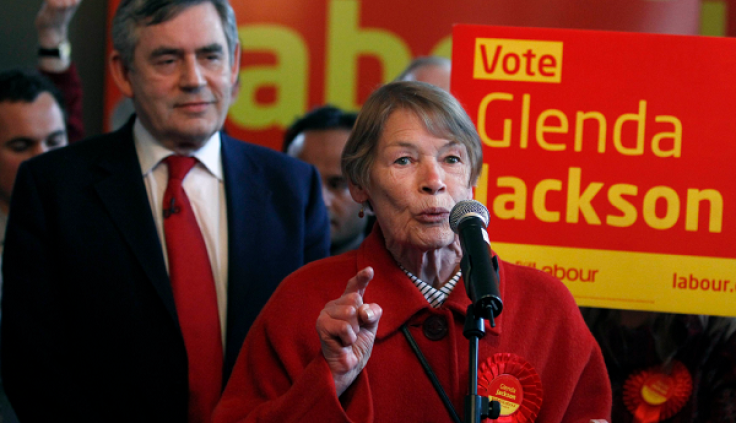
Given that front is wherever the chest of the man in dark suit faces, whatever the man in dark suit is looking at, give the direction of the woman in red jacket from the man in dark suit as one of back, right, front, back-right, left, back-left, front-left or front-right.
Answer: front

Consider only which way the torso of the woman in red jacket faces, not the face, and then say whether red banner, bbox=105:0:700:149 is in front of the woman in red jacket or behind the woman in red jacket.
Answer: behind

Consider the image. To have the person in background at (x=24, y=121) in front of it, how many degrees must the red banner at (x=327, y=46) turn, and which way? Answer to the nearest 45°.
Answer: approximately 45° to its right

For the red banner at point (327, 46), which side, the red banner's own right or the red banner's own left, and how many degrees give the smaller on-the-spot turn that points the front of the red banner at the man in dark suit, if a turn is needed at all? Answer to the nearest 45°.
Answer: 0° — it already faces them

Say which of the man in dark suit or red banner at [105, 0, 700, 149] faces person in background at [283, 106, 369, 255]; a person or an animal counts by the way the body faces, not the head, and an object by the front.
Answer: the red banner

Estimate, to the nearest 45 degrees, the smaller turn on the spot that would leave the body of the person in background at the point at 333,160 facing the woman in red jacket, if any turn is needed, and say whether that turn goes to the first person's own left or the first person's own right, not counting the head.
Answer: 0° — they already face them

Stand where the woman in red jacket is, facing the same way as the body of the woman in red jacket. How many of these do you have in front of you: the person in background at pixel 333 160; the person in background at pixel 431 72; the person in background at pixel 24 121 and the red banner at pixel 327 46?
0

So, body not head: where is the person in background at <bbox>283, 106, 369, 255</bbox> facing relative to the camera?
toward the camera

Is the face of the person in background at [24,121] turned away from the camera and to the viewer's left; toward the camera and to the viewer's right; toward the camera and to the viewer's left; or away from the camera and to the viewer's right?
toward the camera and to the viewer's right

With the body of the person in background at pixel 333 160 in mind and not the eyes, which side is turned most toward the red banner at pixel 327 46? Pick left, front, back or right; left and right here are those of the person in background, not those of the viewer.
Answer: back

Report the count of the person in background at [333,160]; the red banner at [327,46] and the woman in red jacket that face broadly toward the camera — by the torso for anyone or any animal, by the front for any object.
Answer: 3

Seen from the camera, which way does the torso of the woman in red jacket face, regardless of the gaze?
toward the camera

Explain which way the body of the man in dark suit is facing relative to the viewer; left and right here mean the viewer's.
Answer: facing the viewer and to the right of the viewer

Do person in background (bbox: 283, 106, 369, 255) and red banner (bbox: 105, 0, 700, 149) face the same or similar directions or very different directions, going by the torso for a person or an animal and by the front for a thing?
same or similar directions

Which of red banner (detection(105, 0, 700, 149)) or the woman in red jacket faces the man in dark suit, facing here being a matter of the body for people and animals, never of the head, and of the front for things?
the red banner

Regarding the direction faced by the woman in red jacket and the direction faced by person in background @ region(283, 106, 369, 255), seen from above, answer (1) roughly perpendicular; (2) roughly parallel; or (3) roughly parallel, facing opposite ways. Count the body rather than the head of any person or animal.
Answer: roughly parallel
